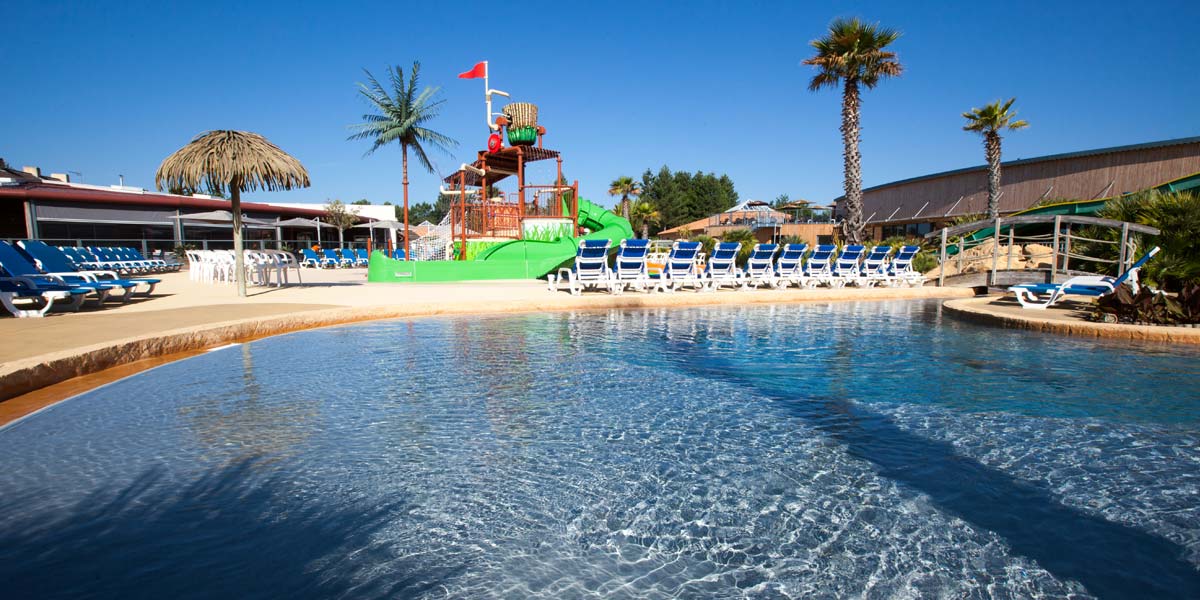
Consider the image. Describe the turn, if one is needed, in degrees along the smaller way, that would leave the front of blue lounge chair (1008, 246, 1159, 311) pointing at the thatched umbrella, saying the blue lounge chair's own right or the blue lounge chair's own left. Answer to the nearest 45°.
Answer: approximately 45° to the blue lounge chair's own left

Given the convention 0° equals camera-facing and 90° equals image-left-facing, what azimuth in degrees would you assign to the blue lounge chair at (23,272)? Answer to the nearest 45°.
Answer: approximately 270°

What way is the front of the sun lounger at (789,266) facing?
toward the camera

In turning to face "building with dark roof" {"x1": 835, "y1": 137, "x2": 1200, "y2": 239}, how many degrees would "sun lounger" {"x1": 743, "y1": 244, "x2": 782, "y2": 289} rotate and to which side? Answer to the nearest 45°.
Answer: approximately 135° to its left

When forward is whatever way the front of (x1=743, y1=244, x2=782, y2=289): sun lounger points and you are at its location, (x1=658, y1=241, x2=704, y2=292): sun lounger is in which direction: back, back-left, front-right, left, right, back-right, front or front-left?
front-right

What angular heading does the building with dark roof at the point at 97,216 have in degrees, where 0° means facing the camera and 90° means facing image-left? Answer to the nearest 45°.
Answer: approximately 315°

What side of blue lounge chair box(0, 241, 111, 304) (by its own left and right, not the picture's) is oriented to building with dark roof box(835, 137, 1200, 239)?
front

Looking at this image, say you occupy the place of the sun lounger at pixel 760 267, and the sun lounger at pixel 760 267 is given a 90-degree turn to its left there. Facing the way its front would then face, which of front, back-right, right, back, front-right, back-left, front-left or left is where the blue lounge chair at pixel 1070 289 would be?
front-right

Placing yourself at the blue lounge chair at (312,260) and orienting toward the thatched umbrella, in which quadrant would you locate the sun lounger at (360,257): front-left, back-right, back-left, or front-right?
back-left

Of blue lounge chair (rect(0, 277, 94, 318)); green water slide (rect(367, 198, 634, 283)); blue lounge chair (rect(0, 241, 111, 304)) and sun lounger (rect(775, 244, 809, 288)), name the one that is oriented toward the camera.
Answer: the sun lounger

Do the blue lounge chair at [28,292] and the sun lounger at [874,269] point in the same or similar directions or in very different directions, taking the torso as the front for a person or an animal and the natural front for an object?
very different directions

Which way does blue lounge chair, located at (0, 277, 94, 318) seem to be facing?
to the viewer's right

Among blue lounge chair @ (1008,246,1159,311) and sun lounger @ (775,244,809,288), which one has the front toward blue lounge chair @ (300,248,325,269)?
blue lounge chair @ (1008,246,1159,311)

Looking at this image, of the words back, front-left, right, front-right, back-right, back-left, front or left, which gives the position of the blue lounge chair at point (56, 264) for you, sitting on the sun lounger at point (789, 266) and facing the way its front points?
front-right

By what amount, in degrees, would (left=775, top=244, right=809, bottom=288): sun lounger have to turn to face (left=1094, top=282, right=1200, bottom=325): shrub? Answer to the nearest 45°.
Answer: approximately 45° to its left
